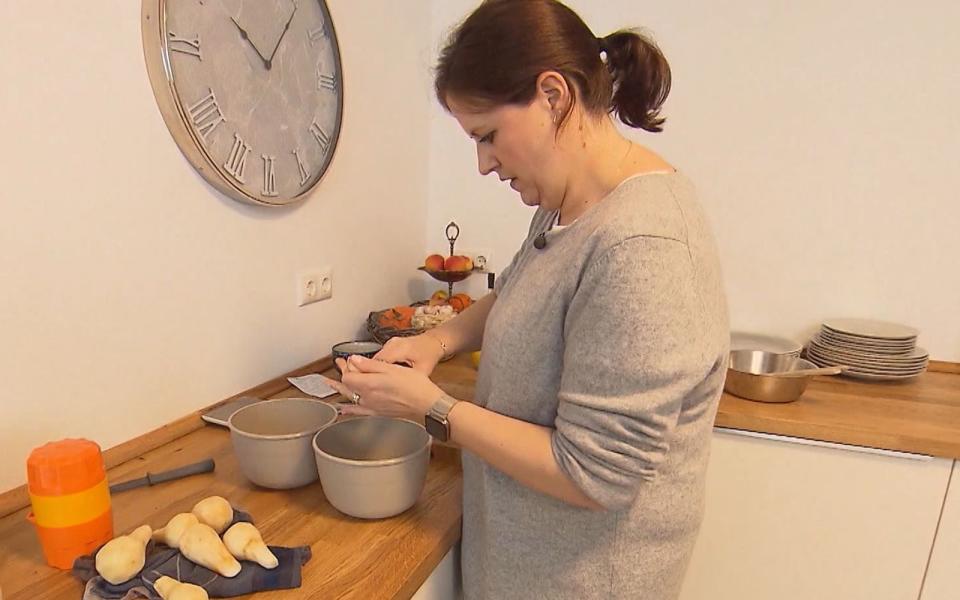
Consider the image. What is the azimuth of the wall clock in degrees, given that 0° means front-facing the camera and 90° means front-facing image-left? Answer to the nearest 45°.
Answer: approximately 315°

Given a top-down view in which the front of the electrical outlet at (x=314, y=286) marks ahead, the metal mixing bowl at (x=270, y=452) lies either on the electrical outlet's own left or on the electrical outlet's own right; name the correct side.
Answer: on the electrical outlet's own right

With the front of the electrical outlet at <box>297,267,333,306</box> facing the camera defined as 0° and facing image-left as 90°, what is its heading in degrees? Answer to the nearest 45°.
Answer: approximately 315°

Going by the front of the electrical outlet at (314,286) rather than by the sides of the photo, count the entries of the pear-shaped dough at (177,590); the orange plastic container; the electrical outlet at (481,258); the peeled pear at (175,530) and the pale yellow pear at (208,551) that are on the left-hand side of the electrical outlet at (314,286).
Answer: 1

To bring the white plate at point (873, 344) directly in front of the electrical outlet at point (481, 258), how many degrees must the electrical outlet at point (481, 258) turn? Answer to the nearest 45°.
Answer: approximately 45° to its left

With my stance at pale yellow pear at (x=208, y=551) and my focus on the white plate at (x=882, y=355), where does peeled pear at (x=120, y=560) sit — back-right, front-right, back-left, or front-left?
back-left

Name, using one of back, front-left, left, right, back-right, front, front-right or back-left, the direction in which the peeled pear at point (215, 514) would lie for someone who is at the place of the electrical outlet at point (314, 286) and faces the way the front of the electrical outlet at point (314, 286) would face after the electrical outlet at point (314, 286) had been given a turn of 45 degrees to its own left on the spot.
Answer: right

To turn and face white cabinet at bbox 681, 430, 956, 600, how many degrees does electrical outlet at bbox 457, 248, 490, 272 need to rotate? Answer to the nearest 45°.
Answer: approximately 45° to its left

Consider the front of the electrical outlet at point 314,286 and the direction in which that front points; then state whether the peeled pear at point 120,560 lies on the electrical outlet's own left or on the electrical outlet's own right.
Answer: on the electrical outlet's own right

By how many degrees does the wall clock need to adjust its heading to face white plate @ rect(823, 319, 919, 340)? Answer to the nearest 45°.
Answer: approximately 45° to its left

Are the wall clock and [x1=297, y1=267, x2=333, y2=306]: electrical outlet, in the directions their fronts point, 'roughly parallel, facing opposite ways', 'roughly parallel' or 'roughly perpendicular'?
roughly parallel

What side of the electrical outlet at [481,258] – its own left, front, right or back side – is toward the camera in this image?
front

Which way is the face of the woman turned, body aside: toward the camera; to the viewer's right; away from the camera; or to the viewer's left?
to the viewer's left

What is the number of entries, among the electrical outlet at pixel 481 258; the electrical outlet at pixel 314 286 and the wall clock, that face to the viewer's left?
0
